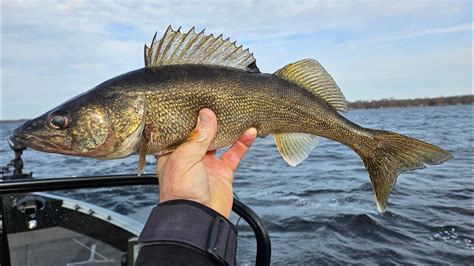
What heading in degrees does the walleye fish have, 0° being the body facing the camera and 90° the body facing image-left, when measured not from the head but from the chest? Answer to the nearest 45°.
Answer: approximately 90°
